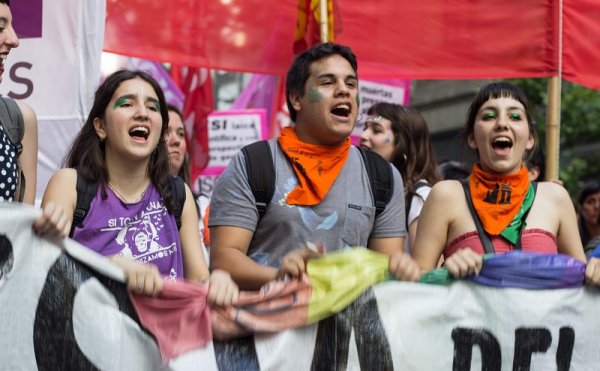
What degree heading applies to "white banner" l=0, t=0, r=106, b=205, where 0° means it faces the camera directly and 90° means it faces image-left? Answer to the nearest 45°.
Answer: approximately 0°

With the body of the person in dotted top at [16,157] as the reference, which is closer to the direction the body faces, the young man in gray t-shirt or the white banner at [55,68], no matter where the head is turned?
the young man in gray t-shirt

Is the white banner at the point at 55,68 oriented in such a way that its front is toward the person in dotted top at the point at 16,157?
yes

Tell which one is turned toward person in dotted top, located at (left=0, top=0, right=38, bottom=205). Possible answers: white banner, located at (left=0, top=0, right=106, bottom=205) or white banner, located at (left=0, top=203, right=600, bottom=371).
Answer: white banner, located at (left=0, top=0, right=106, bottom=205)

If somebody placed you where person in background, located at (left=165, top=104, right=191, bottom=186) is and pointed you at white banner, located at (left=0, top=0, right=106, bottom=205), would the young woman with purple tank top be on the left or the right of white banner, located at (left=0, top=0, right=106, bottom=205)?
left
